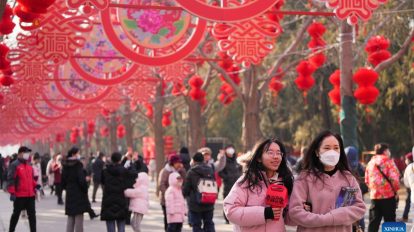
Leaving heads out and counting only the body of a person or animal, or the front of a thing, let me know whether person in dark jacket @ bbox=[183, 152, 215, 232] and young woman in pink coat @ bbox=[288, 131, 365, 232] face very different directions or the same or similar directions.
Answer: very different directions

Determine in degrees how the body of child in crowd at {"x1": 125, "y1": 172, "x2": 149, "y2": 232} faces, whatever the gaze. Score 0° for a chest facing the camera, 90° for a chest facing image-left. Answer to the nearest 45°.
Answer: approximately 135°

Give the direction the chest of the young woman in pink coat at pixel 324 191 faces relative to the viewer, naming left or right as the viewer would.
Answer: facing the viewer

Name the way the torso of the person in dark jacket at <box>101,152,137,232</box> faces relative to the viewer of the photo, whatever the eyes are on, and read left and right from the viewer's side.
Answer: facing away from the viewer

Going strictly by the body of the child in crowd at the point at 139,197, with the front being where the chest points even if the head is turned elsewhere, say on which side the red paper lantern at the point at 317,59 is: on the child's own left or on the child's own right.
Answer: on the child's own right

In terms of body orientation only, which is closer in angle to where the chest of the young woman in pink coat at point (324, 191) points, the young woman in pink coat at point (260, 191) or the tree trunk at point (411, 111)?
the young woman in pink coat

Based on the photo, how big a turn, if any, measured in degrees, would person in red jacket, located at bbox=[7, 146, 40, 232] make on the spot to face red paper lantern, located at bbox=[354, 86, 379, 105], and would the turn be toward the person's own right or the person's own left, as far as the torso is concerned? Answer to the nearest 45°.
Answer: approximately 45° to the person's own left

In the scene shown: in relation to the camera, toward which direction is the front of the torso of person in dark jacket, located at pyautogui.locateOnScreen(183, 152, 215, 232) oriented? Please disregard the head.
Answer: away from the camera
